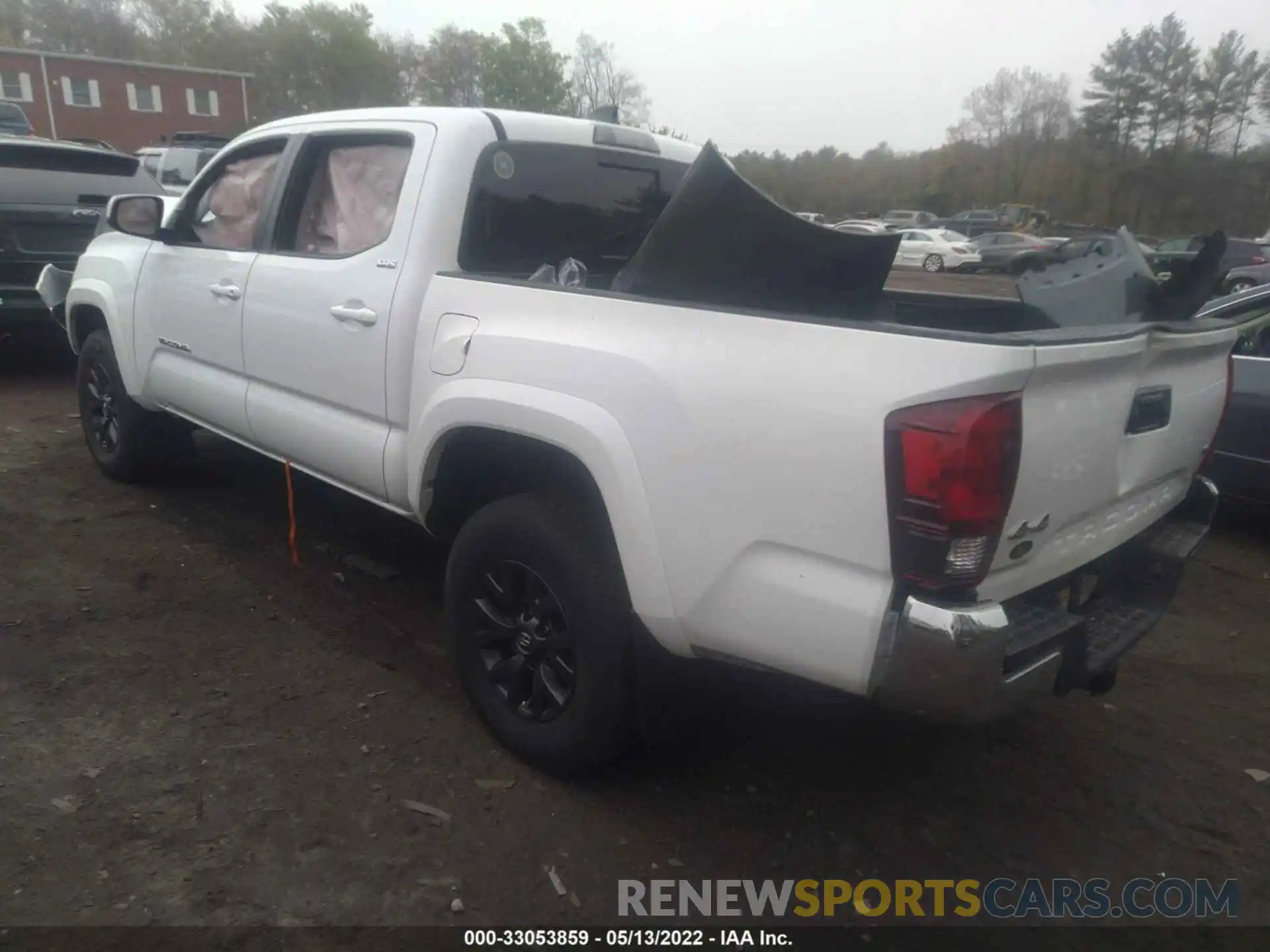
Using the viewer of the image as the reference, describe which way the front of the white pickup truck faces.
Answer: facing away from the viewer and to the left of the viewer

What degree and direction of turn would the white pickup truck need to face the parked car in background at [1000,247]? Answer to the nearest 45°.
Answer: approximately 45° to its right

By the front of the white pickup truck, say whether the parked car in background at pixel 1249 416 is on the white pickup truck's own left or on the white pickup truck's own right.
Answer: on the white pickup truck's own right

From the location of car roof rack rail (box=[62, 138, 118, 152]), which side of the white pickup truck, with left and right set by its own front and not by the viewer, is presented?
front

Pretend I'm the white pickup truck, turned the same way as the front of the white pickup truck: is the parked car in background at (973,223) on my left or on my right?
on my right

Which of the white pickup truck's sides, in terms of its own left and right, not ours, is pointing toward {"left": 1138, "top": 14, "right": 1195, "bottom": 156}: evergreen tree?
right

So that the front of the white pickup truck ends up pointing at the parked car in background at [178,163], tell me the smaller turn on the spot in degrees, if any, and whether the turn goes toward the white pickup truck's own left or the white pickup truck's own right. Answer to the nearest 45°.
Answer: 0° — it already faces it

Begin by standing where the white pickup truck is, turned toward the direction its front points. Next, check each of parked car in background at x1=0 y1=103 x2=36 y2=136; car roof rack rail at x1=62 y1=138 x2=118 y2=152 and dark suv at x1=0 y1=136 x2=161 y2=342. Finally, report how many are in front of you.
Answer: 3

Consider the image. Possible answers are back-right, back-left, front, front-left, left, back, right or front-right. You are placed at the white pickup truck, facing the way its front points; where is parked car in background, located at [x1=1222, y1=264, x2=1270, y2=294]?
right

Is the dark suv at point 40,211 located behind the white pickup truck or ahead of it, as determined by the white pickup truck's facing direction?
ahead
